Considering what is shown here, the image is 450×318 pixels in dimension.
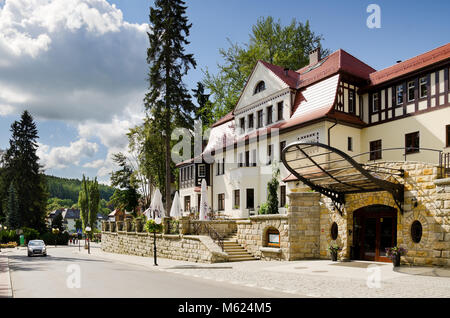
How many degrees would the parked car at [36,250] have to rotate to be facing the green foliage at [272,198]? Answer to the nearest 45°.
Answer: approximately 45° to its left

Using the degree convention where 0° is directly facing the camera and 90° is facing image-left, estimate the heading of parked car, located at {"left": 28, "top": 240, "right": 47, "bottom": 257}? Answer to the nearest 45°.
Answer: approximately 0°
